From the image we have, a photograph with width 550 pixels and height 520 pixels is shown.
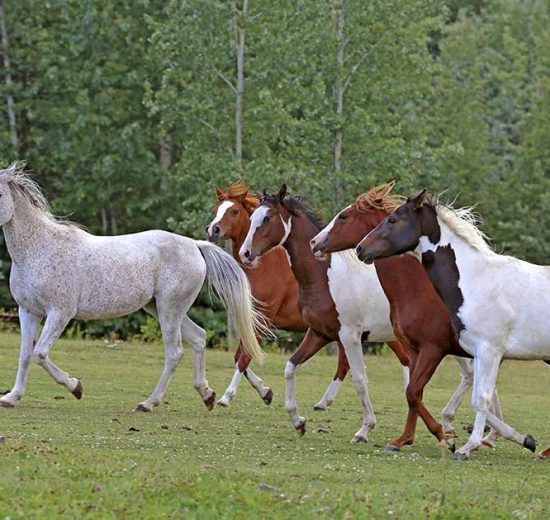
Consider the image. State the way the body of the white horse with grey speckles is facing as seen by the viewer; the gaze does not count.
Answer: to the viewer's left

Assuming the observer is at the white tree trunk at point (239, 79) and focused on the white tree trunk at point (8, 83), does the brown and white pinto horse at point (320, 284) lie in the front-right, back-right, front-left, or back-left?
back-left

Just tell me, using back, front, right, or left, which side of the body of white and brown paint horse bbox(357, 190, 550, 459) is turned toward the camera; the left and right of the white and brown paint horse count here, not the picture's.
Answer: left

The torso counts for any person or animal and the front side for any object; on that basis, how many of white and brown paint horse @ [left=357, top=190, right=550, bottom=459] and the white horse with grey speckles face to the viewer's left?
2

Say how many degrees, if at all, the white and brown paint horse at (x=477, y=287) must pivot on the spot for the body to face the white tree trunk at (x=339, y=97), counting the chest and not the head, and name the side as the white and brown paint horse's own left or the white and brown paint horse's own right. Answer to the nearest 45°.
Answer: approximately 90° to the white and brown paint horse's own right

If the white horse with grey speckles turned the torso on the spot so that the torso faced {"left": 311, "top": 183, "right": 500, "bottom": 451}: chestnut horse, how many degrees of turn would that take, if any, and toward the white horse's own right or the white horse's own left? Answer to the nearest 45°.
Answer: approximately 135° to the white horse's own left

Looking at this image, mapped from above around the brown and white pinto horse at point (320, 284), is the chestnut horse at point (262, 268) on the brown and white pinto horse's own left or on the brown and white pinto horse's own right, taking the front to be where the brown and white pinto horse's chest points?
on the brown and white pinto horse's own right

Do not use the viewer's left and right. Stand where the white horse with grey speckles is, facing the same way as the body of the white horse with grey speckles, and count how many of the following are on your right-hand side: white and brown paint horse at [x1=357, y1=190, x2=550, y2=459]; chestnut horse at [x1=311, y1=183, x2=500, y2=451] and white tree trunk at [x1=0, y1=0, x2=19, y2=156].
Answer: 1
